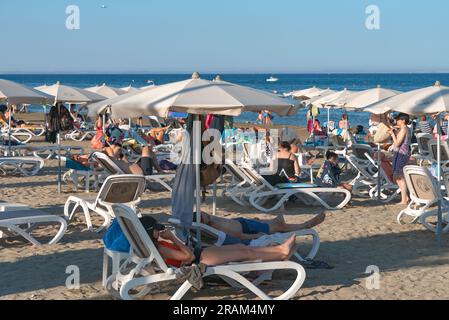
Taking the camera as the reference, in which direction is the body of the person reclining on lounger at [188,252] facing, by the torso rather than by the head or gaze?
to the viewer's right

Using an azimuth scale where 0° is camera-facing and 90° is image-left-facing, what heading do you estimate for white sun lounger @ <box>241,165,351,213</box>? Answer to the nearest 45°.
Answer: approximately 270°

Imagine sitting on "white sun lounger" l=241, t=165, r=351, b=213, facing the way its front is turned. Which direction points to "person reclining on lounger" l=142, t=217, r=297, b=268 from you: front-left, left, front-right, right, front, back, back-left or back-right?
right

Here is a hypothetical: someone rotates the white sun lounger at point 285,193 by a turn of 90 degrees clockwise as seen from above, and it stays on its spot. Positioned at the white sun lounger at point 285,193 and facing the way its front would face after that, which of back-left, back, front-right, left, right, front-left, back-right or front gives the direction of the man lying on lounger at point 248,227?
front
